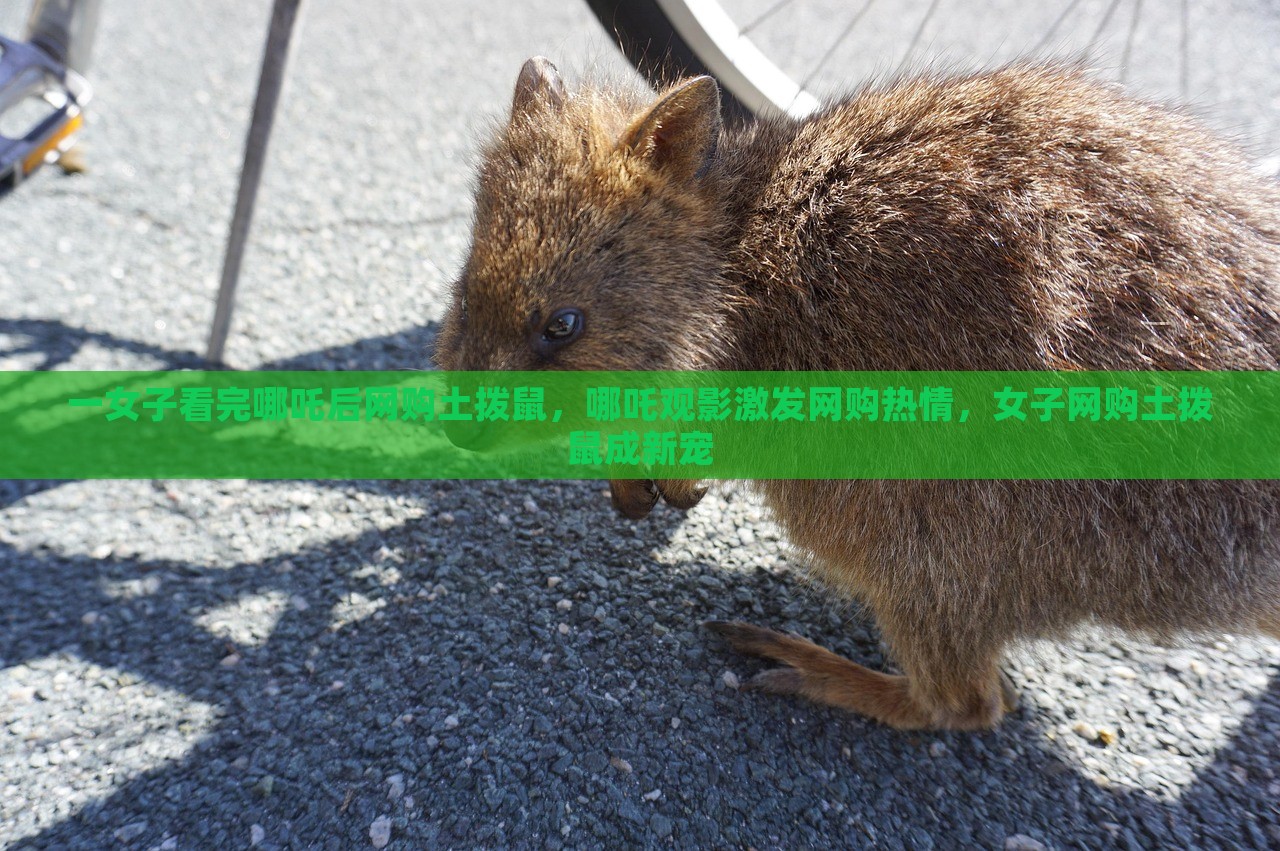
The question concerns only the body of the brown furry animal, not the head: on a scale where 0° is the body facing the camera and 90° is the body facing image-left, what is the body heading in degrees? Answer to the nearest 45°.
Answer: approximately 90°
